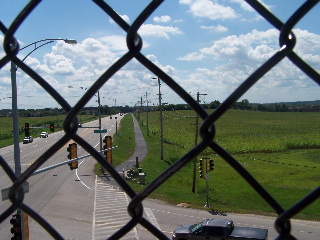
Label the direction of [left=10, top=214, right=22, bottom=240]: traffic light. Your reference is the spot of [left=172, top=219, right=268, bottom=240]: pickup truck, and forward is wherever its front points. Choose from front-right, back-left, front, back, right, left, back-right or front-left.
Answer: front-left

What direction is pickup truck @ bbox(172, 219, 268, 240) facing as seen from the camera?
to the viewer's left

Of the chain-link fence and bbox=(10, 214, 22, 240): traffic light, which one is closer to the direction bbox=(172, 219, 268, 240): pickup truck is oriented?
the traffic light

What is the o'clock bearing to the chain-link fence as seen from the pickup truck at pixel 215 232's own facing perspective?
The chain-link fence is roughly at 9 o'clock from the pickup truck.
